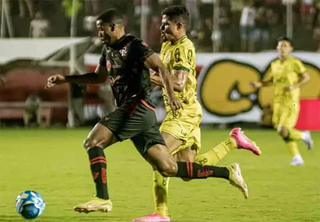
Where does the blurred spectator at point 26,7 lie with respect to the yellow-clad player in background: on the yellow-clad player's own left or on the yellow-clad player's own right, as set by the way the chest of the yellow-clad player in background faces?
on the yellow-clad player's own right

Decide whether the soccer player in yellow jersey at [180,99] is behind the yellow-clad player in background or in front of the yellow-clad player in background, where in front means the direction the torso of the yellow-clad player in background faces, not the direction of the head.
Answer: in front

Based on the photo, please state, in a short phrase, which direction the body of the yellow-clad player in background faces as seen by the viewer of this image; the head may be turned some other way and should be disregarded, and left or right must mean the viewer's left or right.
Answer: facing the viewer and to the left of the viewer

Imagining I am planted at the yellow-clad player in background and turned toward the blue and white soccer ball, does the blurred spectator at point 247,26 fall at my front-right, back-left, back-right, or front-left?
back-right

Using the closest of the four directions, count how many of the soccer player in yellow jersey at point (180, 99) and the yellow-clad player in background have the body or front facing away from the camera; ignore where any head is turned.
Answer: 0

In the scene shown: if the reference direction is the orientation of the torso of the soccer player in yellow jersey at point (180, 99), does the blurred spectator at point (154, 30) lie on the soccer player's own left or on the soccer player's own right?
on the soccer player's own right

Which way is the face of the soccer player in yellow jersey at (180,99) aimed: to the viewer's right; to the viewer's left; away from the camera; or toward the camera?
to the viewer's left

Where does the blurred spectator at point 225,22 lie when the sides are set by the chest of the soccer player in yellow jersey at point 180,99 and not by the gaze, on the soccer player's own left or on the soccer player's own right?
on the soccer player's own right

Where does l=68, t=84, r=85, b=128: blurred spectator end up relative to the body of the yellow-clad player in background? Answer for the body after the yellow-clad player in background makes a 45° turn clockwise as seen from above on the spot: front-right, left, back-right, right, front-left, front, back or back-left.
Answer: front-right

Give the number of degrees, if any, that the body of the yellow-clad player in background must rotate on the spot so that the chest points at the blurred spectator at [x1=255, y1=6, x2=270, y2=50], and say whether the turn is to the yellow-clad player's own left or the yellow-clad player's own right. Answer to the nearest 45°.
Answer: approximately 135° to the yellow-clad player's own right

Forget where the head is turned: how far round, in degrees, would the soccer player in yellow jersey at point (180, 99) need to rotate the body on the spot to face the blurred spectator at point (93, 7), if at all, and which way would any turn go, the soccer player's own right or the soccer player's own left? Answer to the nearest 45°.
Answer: approximately 90° to the soccer player's own right

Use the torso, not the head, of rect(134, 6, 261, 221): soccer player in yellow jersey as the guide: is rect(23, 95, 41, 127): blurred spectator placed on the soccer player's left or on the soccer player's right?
on the soccer player's right

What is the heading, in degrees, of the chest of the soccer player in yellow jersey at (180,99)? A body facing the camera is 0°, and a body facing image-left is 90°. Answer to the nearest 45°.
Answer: approximately 90°

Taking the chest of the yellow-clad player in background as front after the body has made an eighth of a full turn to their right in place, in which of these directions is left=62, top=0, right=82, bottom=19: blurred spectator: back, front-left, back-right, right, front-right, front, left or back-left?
front-right
